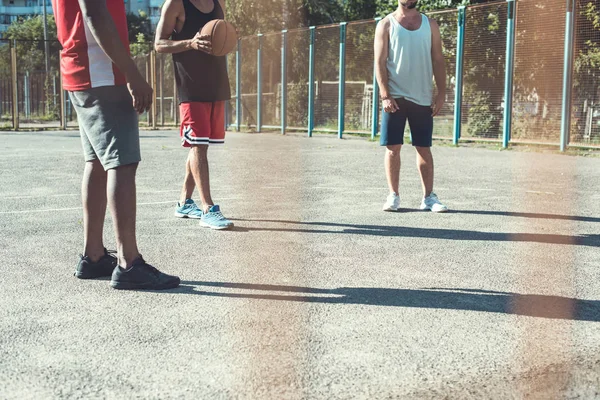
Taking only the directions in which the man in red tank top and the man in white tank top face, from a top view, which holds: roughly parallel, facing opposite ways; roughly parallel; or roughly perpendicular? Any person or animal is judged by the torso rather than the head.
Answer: roughly perpendicular

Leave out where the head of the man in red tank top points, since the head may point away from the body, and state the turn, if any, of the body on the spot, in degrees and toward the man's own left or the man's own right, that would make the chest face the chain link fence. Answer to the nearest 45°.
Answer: approximately 45° to the man's own left

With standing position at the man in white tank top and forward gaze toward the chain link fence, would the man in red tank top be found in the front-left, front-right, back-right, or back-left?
back-left

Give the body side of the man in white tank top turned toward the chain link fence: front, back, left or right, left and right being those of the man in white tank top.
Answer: back

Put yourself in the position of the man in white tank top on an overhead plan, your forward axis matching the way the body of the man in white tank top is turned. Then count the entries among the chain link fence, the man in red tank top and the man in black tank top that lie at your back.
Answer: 1

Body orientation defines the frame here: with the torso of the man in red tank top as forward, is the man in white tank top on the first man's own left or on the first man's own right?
on the first man's own left

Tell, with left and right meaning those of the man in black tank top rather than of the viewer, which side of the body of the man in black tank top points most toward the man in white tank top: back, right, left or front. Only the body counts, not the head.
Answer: left

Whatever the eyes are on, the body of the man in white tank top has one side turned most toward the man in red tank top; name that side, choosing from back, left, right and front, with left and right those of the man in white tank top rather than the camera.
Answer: front

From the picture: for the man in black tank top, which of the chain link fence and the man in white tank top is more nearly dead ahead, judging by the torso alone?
the man in white tank top

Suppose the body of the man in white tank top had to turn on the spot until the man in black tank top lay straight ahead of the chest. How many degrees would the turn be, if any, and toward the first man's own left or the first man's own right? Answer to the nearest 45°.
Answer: approximately 45° to the first man's own right

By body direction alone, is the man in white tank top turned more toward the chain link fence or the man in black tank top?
the man in black tank top

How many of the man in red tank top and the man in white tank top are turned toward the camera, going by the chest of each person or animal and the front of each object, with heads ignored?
1

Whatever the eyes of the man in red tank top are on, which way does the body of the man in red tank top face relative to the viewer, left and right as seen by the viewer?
facing to the right of the viewer
